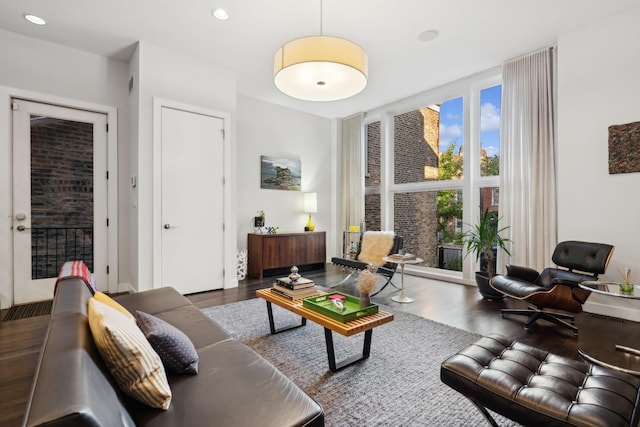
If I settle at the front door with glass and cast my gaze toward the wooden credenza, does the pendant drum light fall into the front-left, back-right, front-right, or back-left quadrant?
front-right

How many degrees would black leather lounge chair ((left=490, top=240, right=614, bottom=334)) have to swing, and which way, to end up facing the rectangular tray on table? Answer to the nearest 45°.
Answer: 0° — it already faces it

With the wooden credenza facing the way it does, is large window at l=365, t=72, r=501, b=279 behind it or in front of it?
in front

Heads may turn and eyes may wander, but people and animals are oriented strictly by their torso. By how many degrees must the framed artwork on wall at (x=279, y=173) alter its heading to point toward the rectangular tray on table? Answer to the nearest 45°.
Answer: approximately 45° to its right

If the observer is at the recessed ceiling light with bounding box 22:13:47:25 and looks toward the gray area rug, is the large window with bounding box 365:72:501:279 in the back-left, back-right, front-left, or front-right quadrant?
front-left

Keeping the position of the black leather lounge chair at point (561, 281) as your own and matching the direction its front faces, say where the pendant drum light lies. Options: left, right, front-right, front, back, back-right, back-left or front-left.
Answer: front

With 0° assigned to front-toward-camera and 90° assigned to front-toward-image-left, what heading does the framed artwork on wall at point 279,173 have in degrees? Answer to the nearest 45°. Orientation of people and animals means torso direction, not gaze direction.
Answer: approximately 315°

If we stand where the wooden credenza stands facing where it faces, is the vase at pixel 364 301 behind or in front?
in front

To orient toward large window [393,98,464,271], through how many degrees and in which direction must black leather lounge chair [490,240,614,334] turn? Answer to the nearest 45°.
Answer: approximately 90° to its right

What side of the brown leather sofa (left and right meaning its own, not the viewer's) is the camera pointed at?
right

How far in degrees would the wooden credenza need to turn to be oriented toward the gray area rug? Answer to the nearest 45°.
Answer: approximately 45° to its right

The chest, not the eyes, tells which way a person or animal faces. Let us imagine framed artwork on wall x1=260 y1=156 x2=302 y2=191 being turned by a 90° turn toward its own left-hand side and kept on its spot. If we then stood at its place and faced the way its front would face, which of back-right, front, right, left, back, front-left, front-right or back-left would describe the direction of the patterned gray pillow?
back-right

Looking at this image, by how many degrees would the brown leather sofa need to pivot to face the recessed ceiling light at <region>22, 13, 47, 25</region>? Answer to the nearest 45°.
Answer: approximately 135° to its left

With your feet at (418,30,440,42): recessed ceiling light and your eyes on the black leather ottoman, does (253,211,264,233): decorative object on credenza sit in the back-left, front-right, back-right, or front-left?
back-right

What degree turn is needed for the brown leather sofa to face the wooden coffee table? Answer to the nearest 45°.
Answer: approximately 45° to its left

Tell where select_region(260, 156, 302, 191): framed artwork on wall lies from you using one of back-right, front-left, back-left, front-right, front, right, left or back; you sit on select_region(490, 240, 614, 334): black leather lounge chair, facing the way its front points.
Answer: front-right
